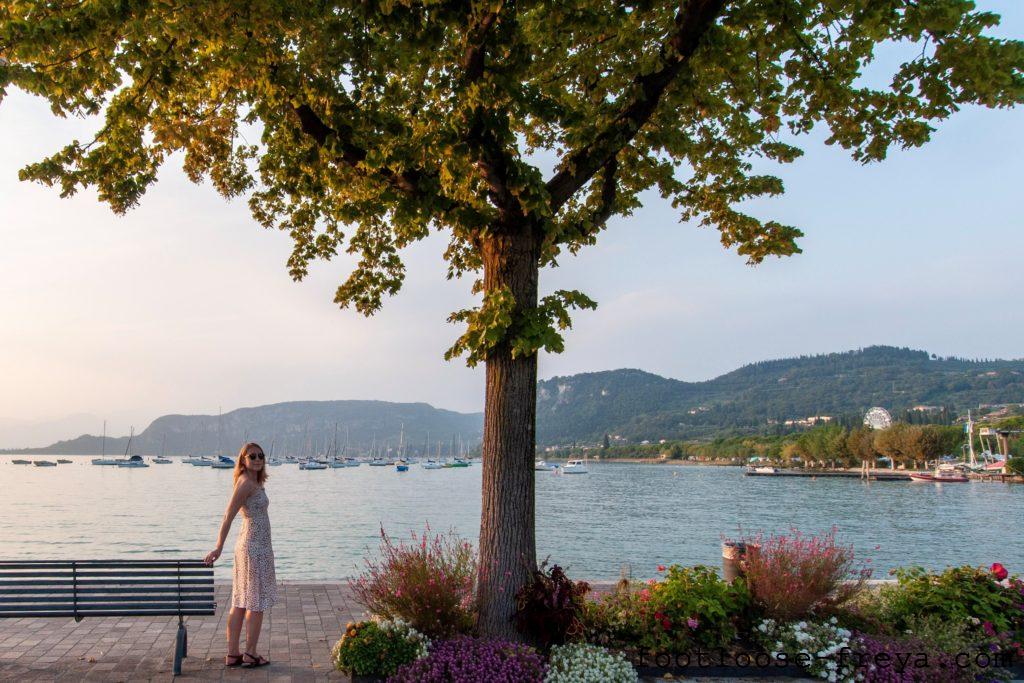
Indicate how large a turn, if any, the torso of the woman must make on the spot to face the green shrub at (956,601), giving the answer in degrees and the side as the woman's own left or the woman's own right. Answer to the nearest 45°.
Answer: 0° — they already face it

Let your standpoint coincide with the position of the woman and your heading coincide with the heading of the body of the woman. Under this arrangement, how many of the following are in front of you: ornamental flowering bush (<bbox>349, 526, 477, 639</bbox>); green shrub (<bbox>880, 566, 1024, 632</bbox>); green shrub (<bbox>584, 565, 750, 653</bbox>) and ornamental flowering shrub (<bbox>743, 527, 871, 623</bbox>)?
4

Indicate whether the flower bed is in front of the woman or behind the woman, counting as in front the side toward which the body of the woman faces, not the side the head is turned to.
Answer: in front

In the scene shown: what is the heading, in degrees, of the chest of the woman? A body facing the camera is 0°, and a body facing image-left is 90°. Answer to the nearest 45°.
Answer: approximately 270°

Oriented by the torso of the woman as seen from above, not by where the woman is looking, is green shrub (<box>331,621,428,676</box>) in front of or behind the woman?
in front

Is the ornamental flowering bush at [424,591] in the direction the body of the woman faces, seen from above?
yes

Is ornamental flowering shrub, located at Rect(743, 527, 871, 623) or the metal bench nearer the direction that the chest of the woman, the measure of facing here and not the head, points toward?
the ornamental flowering shrub

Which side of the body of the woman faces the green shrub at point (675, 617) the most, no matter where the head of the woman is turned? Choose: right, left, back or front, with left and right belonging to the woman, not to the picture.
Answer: front

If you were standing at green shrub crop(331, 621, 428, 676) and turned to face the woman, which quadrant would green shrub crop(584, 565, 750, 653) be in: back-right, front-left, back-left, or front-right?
back-right
